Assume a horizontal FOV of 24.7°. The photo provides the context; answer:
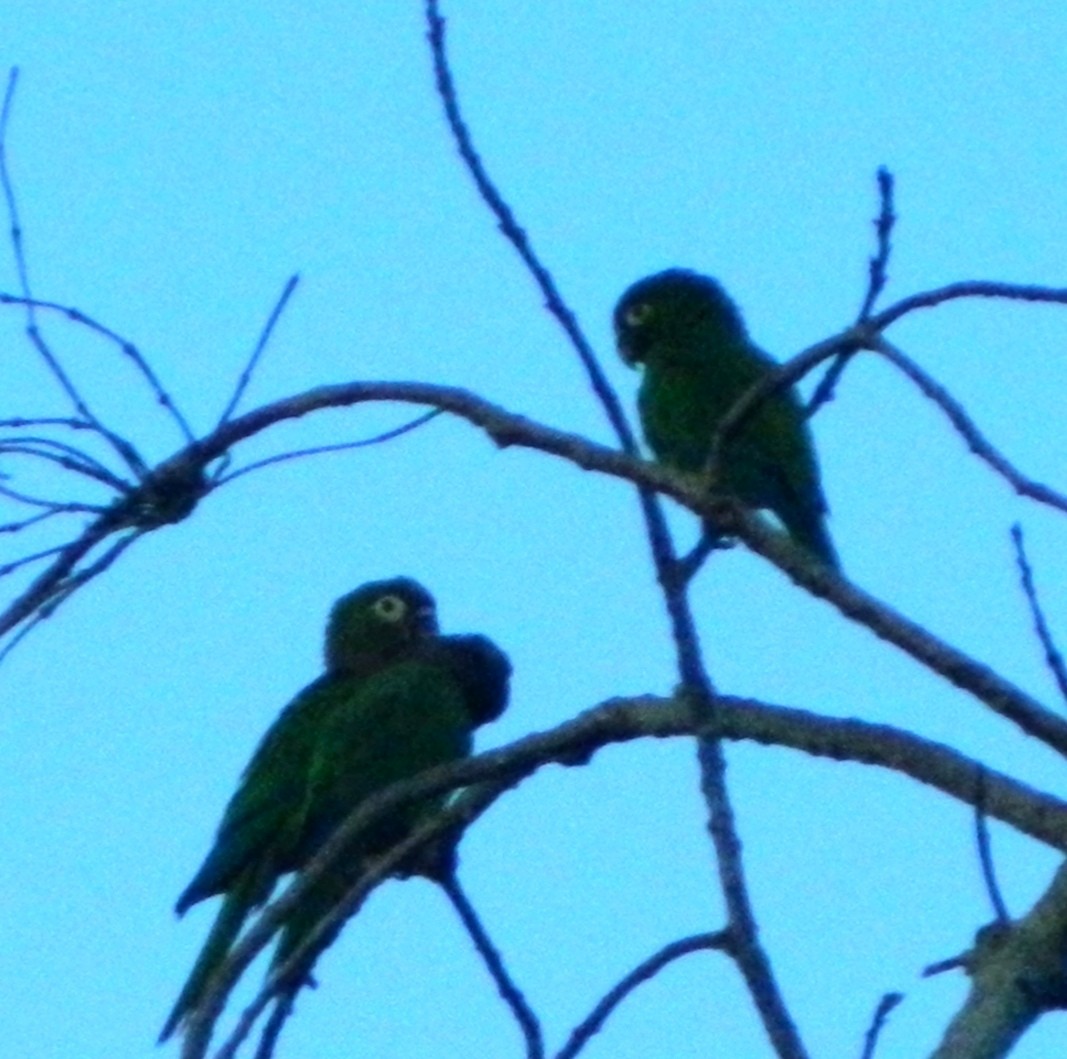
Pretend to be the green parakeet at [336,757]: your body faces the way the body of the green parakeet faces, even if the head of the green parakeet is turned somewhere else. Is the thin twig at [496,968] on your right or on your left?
on your right

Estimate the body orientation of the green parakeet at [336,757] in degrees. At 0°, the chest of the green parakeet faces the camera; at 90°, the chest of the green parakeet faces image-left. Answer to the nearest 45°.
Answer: approximately 270°

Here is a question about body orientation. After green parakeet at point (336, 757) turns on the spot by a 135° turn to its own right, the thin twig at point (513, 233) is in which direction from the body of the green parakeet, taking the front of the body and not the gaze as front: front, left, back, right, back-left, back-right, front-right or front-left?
front-left
